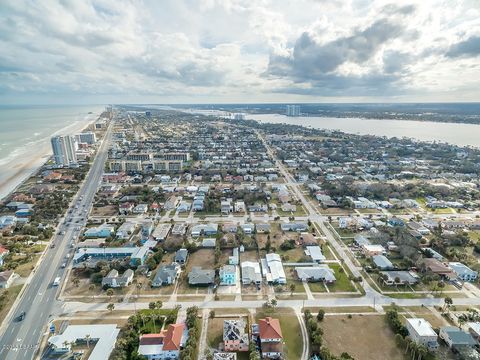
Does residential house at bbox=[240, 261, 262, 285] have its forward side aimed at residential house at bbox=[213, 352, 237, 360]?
yes

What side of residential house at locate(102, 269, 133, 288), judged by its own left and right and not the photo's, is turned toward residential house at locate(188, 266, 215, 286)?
left

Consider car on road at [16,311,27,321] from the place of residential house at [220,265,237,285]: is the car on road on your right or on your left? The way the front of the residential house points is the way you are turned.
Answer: on your right

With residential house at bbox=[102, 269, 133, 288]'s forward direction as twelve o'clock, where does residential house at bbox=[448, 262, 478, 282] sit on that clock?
residential house at bbox=[448, 262, 478, 282] is roughly at 10 o'clock from residential house at bbox=[102, 269, 133, 288].

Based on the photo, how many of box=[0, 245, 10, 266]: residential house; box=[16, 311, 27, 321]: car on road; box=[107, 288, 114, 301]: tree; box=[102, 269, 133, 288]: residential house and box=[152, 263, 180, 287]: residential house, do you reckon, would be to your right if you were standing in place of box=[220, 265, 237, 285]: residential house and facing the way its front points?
5

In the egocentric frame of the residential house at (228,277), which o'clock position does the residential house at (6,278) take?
the residential house at (6,278) is roughly at 3 o'clock from the residential house at (228,277).

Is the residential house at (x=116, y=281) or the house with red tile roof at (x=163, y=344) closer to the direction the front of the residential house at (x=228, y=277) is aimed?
the house with red tile roof

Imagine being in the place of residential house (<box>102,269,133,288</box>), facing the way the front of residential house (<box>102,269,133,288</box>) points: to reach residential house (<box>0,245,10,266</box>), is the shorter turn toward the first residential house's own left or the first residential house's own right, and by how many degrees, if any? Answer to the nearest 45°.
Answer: approximately 135° to the first residential house's own right

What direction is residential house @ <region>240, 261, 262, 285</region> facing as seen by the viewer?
toward the camera

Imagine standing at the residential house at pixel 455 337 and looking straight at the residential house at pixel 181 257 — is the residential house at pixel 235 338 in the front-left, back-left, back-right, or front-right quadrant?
front-left

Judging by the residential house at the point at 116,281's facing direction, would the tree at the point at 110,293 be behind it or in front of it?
in front

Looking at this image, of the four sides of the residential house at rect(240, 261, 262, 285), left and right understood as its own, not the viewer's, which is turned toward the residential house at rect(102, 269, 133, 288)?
right

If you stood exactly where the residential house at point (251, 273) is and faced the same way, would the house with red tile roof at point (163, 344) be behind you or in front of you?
in front

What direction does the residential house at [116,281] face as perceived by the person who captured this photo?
facing the viewer

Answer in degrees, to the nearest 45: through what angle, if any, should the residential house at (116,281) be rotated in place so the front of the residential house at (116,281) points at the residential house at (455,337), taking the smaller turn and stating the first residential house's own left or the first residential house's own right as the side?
approximately 45° to the first residential house's own left

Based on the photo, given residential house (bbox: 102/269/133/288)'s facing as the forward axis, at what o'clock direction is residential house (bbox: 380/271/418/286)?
residential house (bbox: 380/271/418/286) is roughly at 10 o'clock from residential house (bbox: 102/269/133/288).

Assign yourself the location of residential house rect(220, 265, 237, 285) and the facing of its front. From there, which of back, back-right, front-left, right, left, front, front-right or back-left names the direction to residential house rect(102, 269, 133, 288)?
right
